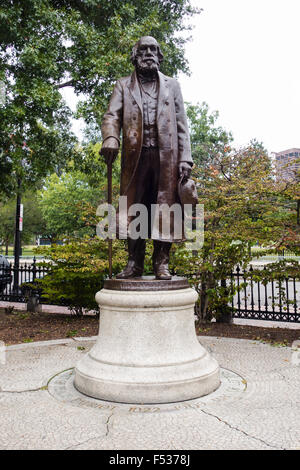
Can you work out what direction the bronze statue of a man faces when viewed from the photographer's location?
facing the viewer

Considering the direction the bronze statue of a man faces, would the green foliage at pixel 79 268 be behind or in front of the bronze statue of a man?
behind

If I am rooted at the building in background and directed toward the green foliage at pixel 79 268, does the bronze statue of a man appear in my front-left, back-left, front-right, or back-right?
front-left

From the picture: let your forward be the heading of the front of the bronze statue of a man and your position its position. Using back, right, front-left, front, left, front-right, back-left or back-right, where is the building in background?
back-left
